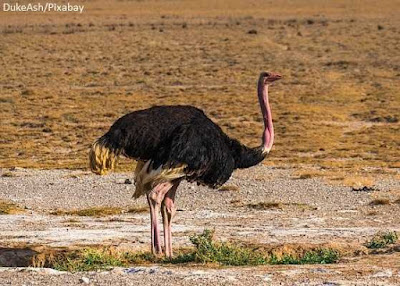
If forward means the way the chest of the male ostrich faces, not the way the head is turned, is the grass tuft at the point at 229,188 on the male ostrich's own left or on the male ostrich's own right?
on the male ostrich's own left

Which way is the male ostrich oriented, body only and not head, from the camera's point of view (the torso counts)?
to the viewer's right

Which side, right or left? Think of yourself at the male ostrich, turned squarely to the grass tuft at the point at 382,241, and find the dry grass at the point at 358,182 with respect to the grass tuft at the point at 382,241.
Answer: left

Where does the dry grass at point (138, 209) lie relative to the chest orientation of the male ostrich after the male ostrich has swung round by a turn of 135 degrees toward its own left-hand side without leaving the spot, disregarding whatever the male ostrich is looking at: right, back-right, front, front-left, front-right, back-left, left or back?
front-right

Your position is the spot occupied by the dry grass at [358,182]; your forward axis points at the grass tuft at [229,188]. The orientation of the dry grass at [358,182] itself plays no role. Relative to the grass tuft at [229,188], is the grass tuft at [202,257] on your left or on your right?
left

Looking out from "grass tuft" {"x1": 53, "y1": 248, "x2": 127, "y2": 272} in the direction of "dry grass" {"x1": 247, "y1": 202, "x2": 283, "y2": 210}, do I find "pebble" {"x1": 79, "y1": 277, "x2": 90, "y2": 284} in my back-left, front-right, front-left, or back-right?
back-right
